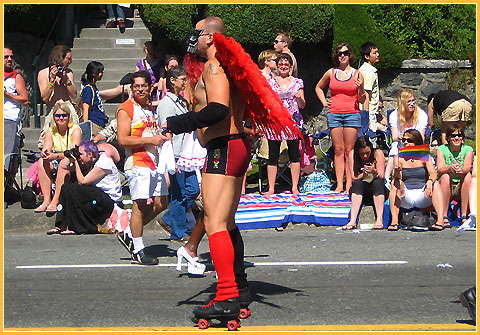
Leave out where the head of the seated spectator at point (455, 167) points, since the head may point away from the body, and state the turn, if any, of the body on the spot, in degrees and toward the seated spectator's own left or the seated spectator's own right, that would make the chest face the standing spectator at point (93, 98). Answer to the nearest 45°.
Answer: approximately 90° to the seated spectator's own right

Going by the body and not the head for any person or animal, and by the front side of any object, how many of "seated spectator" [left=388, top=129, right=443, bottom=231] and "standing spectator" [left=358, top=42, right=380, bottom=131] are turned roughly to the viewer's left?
0

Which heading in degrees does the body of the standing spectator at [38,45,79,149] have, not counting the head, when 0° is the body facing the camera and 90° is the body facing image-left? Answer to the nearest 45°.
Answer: approximately 315°

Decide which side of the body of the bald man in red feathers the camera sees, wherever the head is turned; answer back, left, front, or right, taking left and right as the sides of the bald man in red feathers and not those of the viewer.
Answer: left

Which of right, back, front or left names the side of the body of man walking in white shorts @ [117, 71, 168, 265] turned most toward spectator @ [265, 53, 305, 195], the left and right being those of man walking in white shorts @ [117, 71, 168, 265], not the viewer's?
left

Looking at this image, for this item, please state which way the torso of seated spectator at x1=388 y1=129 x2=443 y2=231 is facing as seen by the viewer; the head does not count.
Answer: toward the camera

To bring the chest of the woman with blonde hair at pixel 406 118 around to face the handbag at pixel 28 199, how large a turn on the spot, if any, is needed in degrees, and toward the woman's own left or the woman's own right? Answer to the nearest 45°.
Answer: approximately 90° to the woman's own right

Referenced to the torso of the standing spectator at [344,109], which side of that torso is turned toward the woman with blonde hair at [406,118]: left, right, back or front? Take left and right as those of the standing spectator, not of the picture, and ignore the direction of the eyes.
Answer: left
